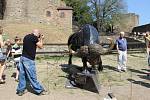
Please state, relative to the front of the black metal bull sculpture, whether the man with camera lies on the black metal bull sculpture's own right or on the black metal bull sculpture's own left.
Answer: on the black metal bull sculpture's own right
